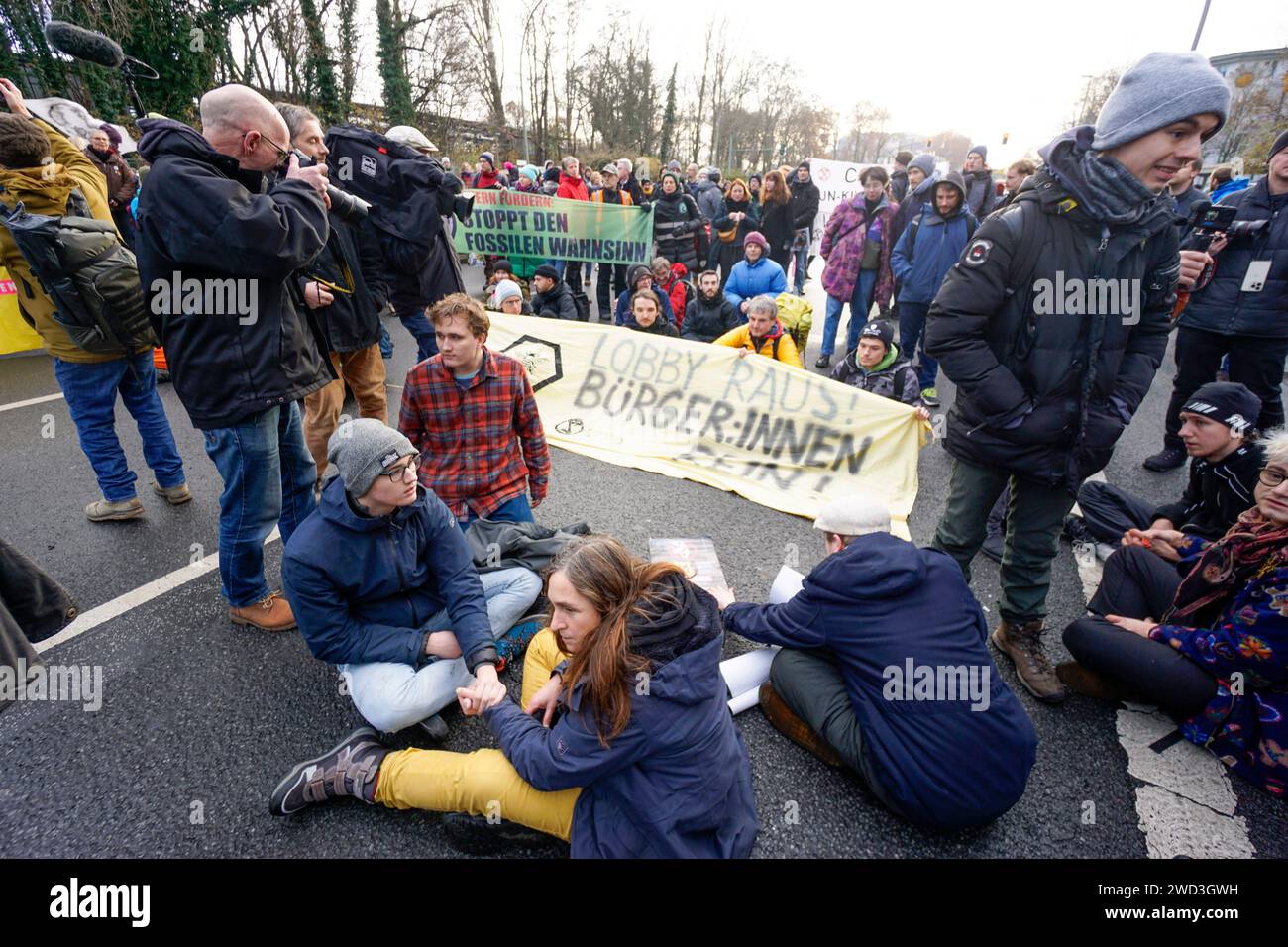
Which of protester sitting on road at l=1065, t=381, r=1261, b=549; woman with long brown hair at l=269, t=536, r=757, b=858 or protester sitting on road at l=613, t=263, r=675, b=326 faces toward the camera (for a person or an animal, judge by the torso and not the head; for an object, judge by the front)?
protester sitting on road at l=613, t=263, r=675, b=326

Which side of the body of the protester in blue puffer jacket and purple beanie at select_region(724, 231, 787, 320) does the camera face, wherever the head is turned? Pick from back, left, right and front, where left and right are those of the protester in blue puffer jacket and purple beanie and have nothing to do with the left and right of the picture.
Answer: front

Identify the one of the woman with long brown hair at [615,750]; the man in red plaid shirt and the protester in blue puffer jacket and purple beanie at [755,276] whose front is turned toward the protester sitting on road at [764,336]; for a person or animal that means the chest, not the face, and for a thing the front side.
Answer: the protester in blue puffer jacket and purple beanie at [755,276]

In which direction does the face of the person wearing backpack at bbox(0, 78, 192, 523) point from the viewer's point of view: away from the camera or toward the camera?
away from the camera

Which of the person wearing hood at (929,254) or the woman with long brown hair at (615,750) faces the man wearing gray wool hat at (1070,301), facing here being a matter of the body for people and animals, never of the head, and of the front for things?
the person wearing hood

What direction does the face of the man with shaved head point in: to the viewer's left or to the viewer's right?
to the viewer's right

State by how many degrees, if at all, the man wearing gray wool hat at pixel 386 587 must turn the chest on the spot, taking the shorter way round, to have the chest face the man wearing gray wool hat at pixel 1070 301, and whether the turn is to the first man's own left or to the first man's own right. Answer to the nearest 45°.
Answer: approximately 45° to the first man's own left

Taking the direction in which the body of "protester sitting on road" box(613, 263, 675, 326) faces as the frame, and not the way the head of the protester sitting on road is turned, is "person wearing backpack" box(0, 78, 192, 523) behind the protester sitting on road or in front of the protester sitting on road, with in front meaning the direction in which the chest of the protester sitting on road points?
in front

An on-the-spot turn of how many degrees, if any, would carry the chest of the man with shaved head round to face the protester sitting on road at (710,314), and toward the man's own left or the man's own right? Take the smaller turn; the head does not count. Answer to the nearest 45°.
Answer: approximately 45° to the man's own left

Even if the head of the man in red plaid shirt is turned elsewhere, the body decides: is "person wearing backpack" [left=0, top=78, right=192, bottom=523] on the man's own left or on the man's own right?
on the man's own right

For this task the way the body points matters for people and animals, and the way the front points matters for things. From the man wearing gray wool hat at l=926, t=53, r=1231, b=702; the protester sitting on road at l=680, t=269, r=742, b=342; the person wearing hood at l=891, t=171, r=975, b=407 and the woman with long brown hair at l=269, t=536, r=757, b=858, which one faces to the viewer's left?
the woman with long brown hair

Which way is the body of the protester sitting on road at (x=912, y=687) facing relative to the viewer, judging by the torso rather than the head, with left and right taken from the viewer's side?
facing away from the viewer and to the left of the viewer
